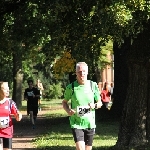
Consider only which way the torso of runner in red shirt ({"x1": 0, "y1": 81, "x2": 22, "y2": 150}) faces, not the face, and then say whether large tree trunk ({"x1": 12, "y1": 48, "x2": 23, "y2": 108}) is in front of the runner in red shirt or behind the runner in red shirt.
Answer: behind

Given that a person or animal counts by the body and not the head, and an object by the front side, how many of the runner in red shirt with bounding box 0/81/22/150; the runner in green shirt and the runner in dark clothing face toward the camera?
3

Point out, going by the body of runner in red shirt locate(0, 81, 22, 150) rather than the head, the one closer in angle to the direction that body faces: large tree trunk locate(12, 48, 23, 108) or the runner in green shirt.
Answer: the runner in green shirt

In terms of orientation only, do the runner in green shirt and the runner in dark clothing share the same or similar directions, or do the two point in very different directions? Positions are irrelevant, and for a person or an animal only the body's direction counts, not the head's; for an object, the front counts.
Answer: same or similar directions

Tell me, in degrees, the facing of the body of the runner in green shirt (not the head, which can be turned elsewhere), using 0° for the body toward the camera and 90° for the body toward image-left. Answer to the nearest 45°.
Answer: approximately 0°

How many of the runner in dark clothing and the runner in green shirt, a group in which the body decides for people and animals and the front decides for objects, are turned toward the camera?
2

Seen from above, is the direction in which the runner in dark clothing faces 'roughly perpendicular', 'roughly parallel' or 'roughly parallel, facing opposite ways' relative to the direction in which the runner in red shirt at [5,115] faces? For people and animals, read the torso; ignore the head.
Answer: roughly parallel

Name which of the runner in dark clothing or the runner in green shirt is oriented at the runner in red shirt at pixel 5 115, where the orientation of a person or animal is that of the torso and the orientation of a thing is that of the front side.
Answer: the runner in dark clothing

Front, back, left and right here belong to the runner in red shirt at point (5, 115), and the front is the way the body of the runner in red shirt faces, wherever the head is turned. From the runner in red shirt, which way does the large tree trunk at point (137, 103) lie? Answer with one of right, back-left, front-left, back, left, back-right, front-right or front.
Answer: back-left

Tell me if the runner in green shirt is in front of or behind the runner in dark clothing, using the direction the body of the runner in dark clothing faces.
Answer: in front

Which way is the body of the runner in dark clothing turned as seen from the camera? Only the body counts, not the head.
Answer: toward the camera

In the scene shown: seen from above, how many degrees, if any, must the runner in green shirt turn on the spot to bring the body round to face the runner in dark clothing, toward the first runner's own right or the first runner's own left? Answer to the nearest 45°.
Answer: approximately 180°

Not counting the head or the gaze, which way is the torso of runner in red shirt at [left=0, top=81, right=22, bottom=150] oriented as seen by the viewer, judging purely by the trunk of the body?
toward the camera

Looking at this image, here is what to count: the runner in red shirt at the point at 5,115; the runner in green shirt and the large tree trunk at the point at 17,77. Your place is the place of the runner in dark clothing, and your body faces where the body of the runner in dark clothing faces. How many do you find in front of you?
2

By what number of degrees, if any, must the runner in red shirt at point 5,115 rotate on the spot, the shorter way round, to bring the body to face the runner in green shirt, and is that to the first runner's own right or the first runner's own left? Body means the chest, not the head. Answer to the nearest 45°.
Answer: approximately 45° to the first runner's own left
